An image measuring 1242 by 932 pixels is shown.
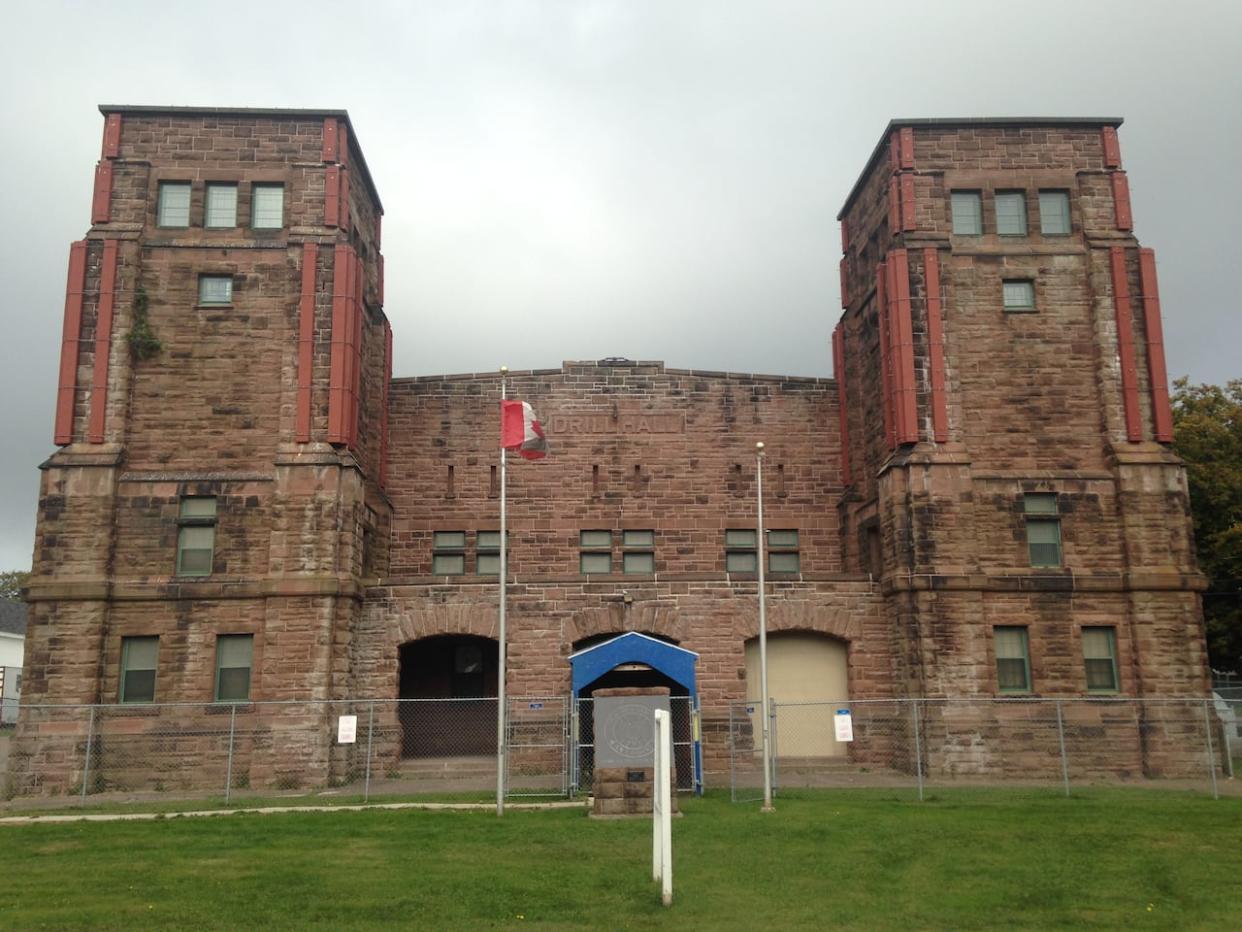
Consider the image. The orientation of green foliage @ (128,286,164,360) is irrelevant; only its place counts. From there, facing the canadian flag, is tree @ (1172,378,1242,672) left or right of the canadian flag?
left

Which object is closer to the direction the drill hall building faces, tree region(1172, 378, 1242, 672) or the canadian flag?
the canadian flag

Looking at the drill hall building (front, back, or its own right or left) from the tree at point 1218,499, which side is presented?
left

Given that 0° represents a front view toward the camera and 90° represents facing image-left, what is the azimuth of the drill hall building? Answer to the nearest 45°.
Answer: approximately 0°

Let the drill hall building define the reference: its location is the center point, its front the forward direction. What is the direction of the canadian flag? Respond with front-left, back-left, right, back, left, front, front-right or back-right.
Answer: front
